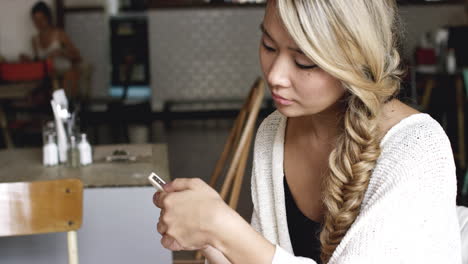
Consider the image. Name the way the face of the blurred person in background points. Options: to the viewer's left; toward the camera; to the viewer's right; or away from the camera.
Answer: toward the camera

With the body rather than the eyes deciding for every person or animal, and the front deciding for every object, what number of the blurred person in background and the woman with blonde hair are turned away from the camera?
0

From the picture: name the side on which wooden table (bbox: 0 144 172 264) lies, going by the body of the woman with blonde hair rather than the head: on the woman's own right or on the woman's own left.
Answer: on the woman's own right

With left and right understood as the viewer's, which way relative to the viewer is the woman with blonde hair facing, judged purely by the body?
facing the viewer and to the left of the viewer

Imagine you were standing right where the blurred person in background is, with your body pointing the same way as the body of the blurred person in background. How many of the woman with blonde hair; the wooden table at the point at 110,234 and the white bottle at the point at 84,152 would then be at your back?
0

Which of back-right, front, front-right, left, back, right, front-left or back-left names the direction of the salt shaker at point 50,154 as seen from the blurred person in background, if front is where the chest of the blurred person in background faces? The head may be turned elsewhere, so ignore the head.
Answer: front-left

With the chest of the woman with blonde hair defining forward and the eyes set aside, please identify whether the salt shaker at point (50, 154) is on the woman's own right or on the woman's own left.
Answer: on the woman's own right

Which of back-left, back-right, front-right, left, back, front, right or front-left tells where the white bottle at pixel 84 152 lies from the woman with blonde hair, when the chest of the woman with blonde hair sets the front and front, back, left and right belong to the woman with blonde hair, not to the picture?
right

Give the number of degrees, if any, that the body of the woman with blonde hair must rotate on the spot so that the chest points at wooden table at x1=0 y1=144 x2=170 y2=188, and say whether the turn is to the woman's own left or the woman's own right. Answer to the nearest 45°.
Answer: approximately 90° to the woman's own right

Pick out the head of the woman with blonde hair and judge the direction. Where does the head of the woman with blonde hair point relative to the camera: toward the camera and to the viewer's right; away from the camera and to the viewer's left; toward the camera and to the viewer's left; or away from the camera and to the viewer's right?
toward the camera and to the viewer's left
